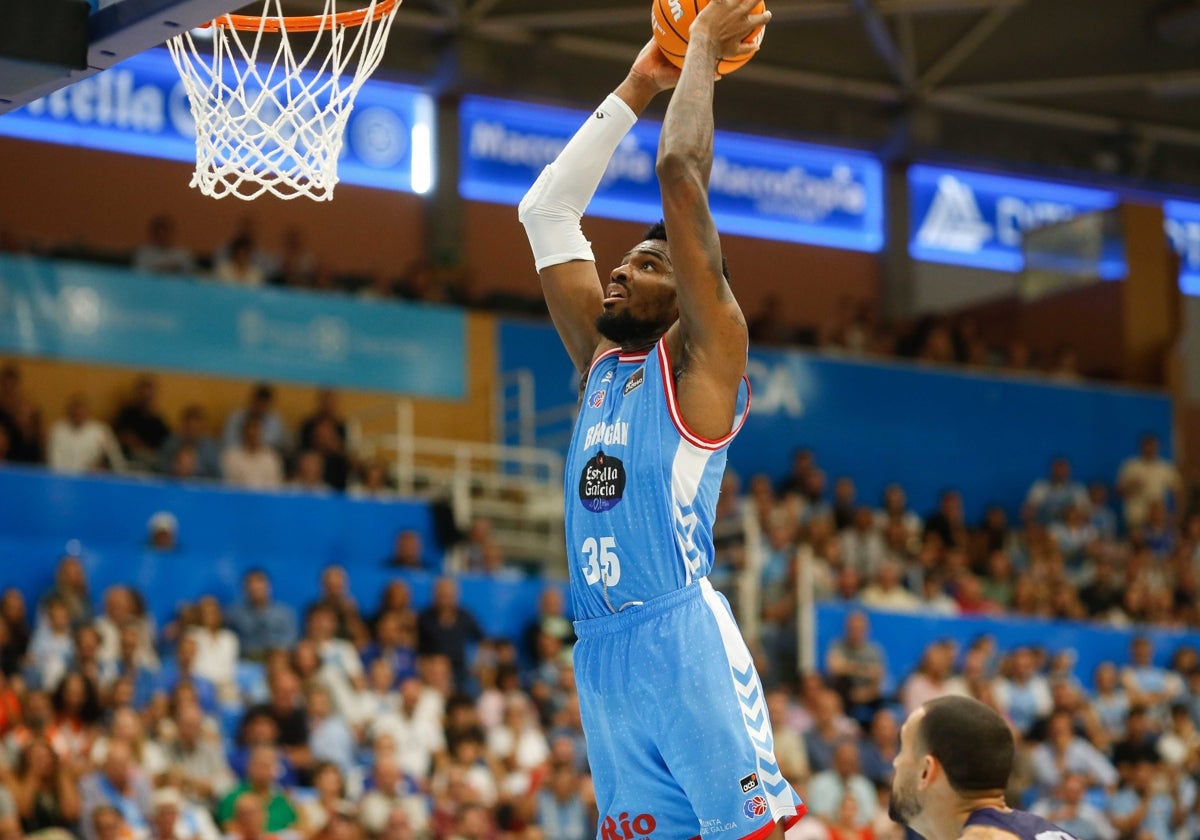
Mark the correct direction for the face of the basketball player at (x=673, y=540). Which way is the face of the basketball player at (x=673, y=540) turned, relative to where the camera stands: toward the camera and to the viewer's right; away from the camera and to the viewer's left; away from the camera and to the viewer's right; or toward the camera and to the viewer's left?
toward the camera and to the viewer's left

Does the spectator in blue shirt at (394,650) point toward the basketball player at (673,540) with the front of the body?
yes

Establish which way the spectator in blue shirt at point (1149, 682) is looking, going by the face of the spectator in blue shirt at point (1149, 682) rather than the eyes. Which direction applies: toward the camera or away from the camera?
toward the camera

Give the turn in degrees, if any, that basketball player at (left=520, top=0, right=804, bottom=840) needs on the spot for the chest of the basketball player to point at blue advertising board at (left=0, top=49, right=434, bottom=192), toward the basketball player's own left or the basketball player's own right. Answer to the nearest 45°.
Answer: approximately 135° to the basketball player's own right

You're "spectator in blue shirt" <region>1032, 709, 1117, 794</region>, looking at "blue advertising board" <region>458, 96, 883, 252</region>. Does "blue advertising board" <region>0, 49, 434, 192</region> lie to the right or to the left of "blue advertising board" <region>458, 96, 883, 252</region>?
left

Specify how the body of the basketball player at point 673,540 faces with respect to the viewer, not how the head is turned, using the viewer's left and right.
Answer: facing the viewer and to the left of the viewer

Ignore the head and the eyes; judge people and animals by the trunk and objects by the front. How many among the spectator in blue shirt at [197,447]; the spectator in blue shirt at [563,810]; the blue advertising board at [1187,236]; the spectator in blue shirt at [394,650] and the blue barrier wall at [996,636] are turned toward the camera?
5

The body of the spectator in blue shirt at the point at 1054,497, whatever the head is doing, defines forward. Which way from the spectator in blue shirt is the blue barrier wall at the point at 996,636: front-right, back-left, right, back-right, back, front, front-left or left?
front

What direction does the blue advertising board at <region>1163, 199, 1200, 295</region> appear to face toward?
toward the camera

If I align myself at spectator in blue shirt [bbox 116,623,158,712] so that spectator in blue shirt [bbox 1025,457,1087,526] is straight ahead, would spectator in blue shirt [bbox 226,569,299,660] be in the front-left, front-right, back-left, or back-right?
front-left

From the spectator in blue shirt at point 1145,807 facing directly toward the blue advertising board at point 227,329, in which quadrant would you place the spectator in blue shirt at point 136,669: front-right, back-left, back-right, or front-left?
front-left

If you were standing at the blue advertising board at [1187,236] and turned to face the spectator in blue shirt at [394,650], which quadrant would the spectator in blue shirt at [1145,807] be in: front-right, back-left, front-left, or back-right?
front-left

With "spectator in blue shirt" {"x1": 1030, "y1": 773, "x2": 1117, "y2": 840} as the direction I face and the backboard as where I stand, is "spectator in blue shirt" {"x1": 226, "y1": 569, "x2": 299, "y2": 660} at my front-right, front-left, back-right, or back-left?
front-left

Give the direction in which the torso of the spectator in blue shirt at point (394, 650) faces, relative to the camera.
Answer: toward the camera

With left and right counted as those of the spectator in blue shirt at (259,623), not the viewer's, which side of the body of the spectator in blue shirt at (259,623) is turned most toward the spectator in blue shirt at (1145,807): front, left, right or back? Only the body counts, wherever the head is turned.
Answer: left

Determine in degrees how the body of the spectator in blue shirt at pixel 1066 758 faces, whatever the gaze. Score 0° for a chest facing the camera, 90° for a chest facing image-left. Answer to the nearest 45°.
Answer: approximately 0°

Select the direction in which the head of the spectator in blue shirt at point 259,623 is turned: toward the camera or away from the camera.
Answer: toward the camera
